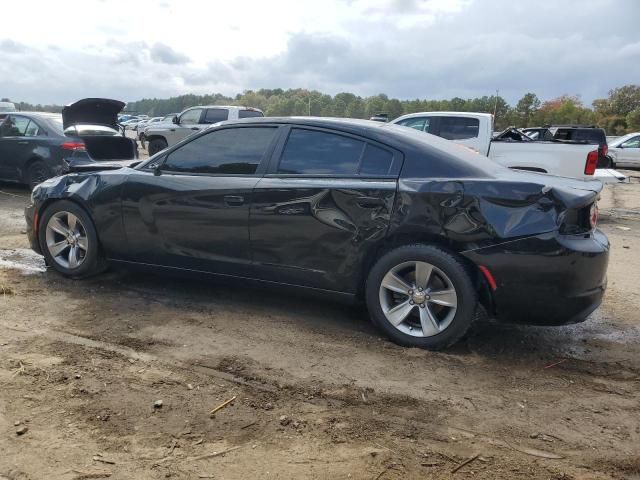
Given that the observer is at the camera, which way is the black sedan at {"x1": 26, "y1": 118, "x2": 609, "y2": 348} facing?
facing away from the viewer and to the left of the viewer

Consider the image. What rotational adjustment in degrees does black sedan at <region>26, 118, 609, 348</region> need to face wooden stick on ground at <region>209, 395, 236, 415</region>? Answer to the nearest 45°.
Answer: approximately 90° to its left

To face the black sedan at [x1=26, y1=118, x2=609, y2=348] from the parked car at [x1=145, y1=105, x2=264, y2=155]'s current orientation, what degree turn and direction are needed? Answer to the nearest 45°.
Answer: approximately 90° to its left

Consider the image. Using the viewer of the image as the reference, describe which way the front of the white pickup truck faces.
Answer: facing to the left of the viewer

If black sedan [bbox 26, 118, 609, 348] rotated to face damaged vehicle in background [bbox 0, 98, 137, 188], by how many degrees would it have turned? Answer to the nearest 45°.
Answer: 0° — it already faces it

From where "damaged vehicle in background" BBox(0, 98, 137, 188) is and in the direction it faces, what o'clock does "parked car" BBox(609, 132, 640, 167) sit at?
The parked car is roughly at 4 o'clock from the damaged vehicle in background.

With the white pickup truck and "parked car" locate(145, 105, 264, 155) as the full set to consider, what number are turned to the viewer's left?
2

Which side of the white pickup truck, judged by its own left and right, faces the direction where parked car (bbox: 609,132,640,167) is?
right

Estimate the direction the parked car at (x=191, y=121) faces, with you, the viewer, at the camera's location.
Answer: facing to the left of the viewer

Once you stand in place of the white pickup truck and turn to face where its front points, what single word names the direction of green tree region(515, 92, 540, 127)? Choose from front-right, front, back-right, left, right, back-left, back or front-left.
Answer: right

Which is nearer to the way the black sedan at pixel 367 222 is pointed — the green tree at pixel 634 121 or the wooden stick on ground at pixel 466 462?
the green tree

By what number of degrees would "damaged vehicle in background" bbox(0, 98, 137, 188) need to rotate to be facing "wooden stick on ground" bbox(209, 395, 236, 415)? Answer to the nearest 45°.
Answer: approximately 135° to its left

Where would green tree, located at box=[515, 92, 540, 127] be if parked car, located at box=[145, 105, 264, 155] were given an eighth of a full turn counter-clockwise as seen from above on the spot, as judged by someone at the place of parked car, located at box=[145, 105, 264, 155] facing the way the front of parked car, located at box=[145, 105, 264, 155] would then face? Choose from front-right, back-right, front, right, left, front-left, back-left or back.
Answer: back

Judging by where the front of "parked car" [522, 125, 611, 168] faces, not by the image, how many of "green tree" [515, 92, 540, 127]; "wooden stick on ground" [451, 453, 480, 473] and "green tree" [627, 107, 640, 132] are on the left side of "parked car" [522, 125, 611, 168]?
1

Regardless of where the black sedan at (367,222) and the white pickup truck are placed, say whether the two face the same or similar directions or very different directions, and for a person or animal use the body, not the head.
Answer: same or similar directions

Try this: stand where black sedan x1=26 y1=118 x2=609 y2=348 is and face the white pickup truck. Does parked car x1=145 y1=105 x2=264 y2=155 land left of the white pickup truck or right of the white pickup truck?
left

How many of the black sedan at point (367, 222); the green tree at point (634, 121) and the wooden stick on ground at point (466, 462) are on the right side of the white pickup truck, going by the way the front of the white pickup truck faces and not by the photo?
1

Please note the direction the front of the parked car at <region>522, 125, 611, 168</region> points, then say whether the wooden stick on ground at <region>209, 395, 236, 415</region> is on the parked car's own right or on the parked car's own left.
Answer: on the parked car's own left
